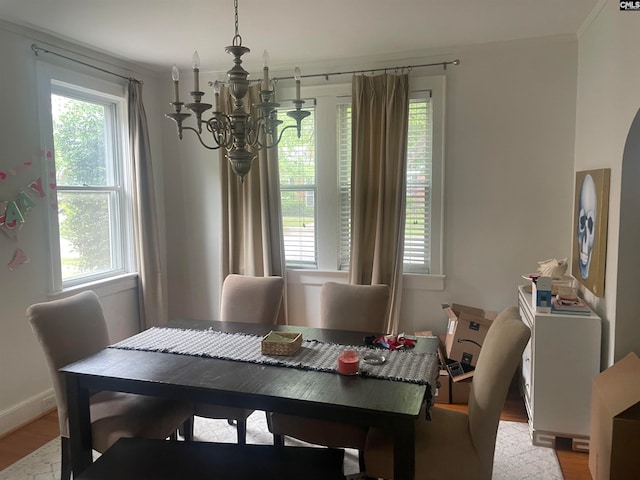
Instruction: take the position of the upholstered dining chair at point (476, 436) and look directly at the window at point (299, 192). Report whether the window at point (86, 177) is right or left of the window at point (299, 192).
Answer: left

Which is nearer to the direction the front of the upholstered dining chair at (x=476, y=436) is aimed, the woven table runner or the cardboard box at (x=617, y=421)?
the woven table runner

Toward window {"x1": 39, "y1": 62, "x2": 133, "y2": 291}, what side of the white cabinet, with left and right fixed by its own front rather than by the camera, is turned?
front

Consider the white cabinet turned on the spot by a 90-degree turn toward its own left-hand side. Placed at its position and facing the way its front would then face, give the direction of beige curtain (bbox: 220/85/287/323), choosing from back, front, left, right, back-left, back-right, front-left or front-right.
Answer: right

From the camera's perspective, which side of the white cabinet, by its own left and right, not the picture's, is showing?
left

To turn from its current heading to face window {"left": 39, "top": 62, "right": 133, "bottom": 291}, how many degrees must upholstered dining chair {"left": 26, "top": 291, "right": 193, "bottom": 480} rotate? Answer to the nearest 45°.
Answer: approximately 135° to its left

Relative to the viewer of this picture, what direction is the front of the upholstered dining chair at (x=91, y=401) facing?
facing the viewer and to the right of the viewer

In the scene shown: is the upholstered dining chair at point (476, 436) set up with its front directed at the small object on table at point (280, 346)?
yes

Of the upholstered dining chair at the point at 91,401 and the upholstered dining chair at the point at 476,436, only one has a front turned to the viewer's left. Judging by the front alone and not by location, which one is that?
the upholstered dining chair at the point at 476,436

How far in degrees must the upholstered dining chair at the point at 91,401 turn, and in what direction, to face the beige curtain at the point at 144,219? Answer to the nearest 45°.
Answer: approximately 135° to its left

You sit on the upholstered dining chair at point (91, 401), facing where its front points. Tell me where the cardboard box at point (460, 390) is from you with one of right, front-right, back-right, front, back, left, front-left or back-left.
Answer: front-left

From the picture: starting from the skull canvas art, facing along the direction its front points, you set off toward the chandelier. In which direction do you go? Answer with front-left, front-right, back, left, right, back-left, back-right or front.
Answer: front

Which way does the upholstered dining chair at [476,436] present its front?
to the viewer's left

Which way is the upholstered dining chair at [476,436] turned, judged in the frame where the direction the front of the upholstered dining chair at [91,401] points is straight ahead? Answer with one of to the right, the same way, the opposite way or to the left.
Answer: the opposite way

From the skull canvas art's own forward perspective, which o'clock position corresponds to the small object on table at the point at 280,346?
The small object on table is roughly at 12 o'clock from the skull canvas art.
